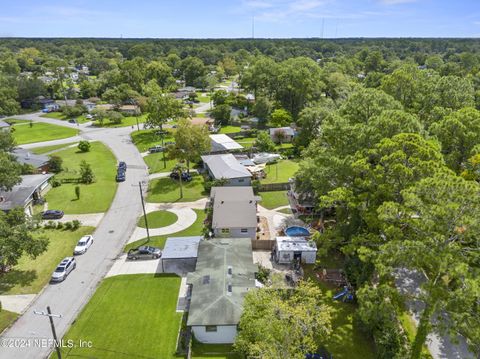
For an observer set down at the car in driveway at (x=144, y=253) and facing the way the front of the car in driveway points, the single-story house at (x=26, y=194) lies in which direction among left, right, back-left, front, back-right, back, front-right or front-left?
back-left

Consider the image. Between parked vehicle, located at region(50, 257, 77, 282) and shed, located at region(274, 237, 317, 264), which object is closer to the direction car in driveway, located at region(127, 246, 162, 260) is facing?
the shed

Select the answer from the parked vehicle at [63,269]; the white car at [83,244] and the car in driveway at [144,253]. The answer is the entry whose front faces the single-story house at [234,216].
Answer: the car in driveway

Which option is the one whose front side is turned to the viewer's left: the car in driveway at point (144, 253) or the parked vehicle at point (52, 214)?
the parked vehicle

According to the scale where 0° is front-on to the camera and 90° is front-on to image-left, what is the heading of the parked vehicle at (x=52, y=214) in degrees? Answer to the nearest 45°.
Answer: approximately 90°

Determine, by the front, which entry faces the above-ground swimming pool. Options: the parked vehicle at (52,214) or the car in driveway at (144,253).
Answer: the car in driveway

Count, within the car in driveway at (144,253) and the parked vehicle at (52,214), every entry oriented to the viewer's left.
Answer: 1

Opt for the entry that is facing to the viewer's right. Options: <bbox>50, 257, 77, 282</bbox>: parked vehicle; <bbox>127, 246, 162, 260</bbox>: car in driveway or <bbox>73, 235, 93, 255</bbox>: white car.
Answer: the car in driveway

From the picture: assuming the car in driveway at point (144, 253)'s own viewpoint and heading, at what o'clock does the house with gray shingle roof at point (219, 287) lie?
The house with gray shingle roof is roughly at 2 o'clock from the car in driveway.

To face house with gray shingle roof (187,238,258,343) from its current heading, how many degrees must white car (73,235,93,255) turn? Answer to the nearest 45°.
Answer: approximately 90° to its left

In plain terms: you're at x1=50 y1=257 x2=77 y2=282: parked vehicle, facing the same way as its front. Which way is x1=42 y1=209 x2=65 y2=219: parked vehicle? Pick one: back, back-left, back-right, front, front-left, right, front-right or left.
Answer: back-right

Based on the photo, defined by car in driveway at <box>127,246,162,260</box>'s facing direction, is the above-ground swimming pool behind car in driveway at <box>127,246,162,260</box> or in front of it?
in front

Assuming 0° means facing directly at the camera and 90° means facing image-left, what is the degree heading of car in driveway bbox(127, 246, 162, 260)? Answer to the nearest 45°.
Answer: approximately 270°

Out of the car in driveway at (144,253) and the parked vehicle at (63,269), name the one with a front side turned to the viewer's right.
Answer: the car in driveway
